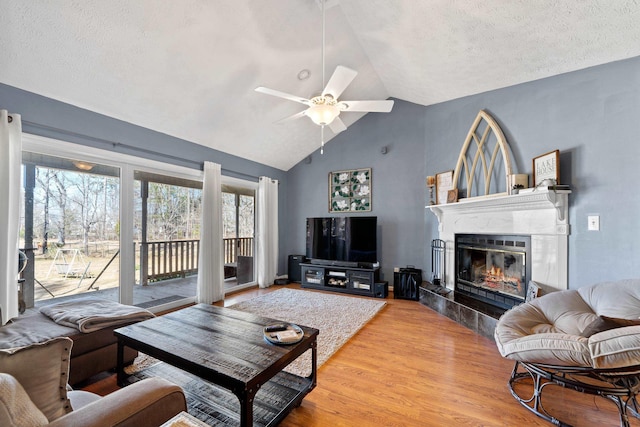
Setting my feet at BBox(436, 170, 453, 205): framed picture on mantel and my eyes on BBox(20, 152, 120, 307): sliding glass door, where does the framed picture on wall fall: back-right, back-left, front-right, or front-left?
front-right

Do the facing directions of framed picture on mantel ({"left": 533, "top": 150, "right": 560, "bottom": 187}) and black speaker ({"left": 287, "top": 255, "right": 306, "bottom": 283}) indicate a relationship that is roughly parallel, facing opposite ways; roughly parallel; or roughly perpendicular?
roughly perpendicular

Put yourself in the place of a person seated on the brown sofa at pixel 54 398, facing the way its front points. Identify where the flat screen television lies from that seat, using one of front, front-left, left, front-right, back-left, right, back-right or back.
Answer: front

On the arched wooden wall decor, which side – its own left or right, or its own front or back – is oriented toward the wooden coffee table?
front

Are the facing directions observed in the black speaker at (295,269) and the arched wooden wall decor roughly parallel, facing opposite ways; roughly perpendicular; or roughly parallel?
roughly perpendicular

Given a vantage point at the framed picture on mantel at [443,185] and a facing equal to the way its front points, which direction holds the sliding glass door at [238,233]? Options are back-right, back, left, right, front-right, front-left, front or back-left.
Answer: front-right

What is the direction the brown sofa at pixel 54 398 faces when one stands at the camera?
facing away from the viewer and to the right of the viewer

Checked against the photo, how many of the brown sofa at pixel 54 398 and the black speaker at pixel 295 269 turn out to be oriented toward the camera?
1

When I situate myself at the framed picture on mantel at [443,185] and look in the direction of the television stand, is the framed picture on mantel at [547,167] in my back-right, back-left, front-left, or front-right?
back-left

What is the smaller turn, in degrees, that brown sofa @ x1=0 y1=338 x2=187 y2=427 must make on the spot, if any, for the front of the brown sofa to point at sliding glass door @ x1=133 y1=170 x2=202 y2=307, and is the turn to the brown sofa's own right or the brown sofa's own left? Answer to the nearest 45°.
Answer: approximately 45° to the brown sofa's own left

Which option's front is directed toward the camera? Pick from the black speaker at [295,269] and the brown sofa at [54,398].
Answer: the black speaker

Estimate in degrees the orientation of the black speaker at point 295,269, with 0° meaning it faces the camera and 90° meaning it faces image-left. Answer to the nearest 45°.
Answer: approximately 0°

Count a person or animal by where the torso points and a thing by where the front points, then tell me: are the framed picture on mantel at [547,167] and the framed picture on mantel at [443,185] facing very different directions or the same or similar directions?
same or similar directions

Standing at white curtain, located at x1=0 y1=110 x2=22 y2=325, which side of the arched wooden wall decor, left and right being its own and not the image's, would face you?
front

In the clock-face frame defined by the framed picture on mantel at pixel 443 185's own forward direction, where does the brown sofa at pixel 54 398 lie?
The brown sofa is roughly at 11 o'clock from the framed picture on mantel.

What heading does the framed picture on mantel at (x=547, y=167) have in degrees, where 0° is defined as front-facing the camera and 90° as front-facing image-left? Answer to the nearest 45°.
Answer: approximately 45°
